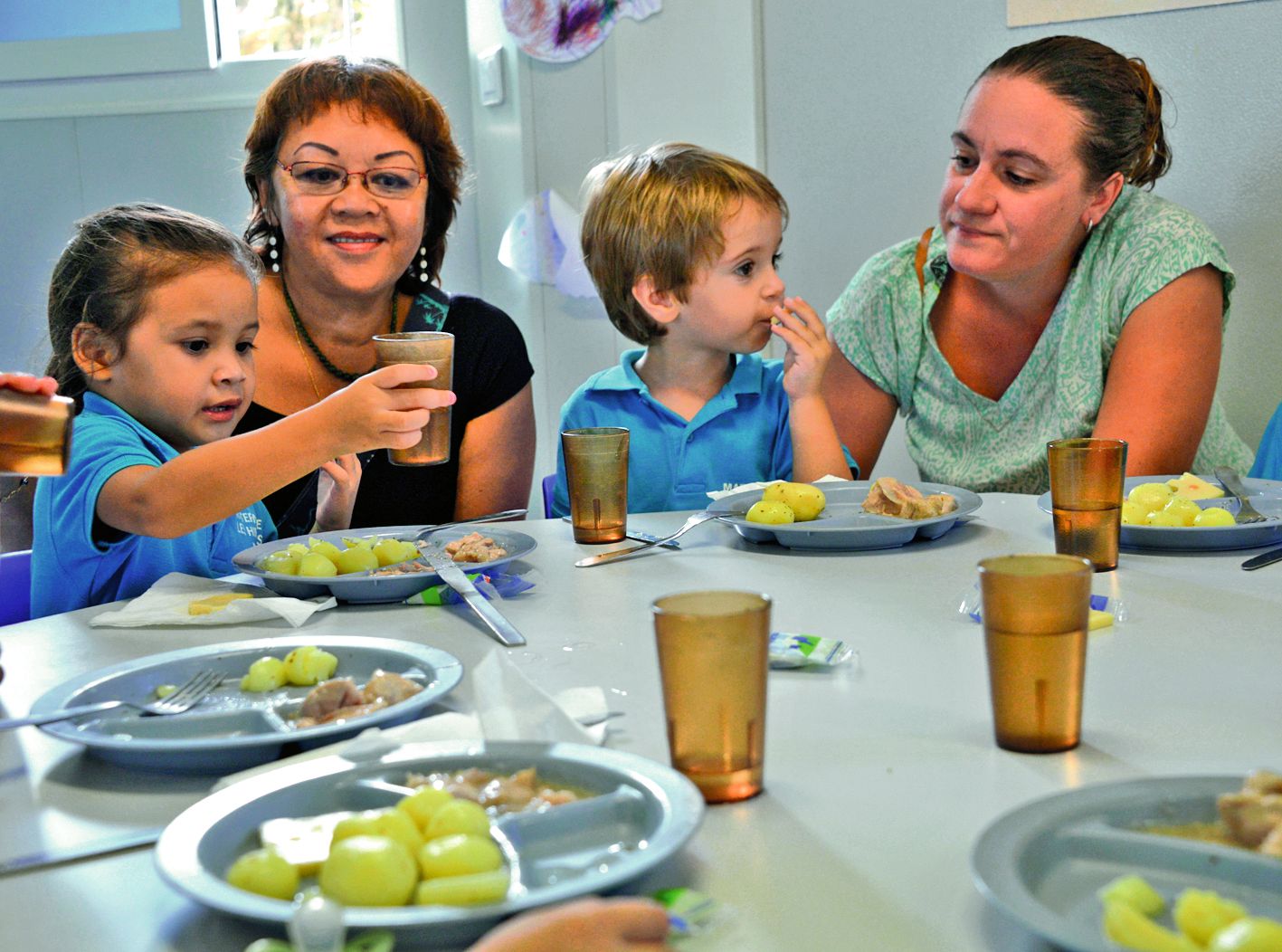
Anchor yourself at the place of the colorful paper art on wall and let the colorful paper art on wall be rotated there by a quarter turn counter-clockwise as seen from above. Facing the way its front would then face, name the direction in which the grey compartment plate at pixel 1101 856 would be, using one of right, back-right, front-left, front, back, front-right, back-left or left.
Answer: right

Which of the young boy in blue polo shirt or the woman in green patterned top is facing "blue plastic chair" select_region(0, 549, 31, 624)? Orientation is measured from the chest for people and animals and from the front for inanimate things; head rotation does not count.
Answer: the woman in green patterned top

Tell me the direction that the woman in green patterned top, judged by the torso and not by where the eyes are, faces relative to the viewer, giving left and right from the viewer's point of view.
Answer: facing the viewer and to the left of the viewer

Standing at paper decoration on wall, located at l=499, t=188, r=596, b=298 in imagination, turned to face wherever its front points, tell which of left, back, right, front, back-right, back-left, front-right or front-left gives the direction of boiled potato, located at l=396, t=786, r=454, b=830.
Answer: front

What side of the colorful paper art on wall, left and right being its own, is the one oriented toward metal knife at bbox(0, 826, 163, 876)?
front

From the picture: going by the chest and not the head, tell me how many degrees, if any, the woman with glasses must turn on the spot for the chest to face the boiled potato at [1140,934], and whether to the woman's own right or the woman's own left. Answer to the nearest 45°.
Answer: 0° — they already face it

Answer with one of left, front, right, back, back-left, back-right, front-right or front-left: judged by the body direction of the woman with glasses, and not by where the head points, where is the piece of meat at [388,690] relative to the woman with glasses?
front

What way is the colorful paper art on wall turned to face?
toward the camera

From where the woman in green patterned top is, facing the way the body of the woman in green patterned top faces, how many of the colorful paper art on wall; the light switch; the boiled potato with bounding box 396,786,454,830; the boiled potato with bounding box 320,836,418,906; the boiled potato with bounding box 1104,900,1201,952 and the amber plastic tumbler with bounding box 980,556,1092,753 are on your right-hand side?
2

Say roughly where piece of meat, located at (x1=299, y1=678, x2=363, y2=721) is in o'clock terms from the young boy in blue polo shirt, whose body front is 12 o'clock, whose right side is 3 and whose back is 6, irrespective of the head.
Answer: The piece of meat is roughly at 2 o'clock from the young boy in blue polo shirt.

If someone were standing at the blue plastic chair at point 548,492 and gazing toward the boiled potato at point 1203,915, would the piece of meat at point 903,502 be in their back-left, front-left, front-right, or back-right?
front-left

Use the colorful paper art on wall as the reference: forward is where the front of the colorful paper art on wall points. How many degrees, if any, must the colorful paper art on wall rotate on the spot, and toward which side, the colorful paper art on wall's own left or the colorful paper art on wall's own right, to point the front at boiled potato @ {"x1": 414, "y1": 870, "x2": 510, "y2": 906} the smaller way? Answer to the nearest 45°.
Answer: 0° — it already faces it

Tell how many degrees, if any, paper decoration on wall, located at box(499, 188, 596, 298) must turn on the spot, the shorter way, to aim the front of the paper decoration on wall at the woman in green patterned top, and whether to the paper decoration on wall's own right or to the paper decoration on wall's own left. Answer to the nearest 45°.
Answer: approximately 45° to the paper decoration on wall's own left

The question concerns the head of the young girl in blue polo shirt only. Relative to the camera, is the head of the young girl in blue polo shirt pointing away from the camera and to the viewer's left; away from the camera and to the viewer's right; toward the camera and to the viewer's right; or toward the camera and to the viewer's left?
toward the camera and to the viewer's right

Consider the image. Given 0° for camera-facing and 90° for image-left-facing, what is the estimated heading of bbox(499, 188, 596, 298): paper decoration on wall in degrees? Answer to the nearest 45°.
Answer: approximately 0°

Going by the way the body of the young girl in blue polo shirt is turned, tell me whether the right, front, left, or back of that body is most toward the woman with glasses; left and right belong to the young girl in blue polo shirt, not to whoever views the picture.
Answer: left

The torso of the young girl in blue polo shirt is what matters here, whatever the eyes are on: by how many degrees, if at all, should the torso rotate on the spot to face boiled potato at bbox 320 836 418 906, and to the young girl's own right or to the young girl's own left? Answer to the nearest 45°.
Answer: approximately 45° to the young girl's own right

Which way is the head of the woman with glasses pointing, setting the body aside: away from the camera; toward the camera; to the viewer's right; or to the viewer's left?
toward the camera

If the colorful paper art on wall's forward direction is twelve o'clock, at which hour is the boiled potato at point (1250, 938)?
The boiled potato is roughly at 12 o'clock from the colorful paper art on wall.

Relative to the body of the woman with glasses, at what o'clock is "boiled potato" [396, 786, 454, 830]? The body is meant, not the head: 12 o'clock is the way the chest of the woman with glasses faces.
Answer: The boiled potato is roughly at 12 o'clock from the woman with glasses.

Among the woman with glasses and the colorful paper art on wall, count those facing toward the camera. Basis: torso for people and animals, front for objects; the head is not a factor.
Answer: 2
